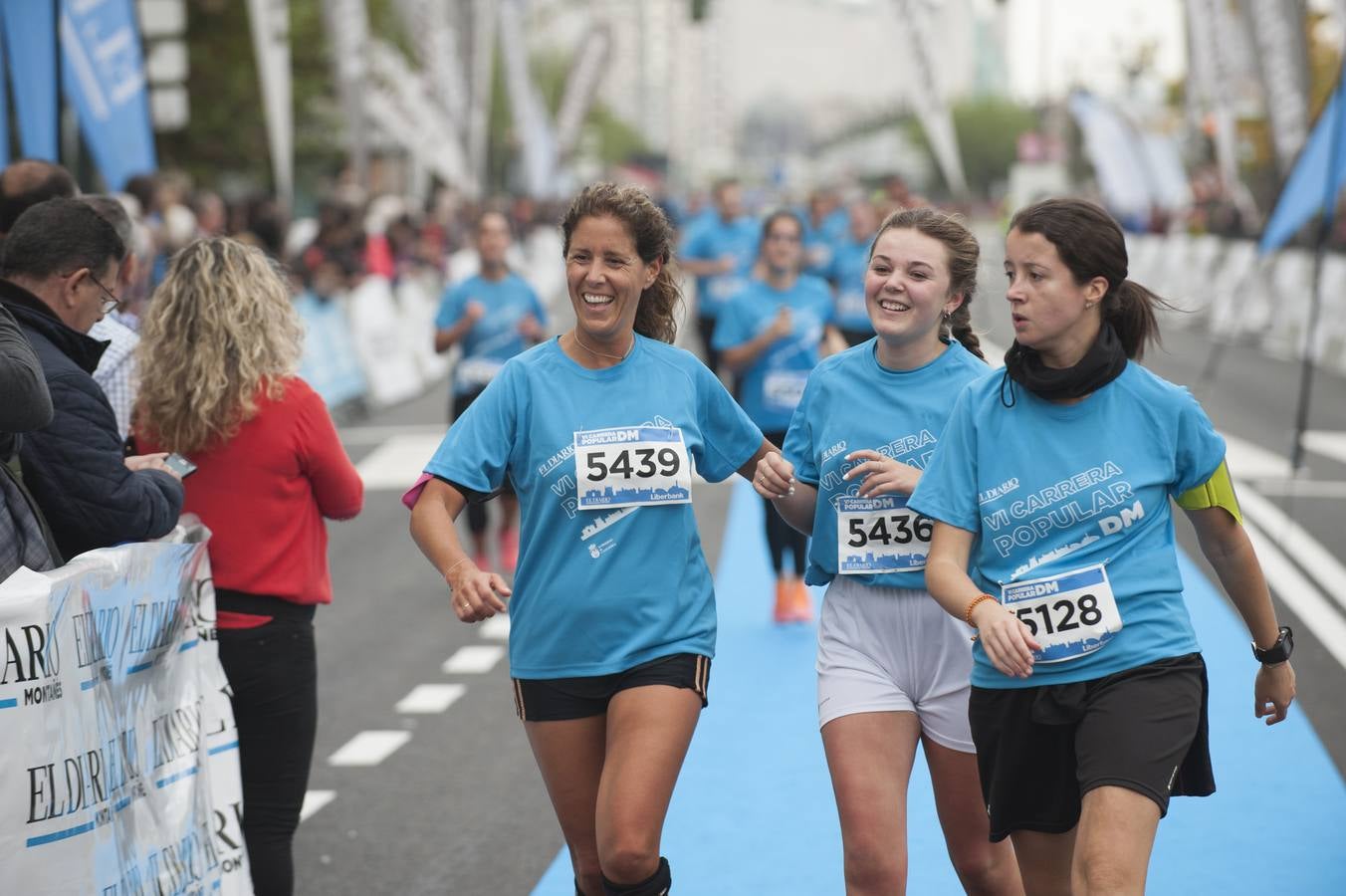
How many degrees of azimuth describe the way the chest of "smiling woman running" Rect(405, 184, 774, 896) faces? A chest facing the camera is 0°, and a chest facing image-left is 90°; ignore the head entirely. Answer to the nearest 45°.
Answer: approximately 0°

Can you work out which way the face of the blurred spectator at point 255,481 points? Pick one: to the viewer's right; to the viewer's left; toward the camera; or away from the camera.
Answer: away from the camera

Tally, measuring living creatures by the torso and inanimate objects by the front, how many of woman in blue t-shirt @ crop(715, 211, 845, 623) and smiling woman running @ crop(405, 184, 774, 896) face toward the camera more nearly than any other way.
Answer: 2

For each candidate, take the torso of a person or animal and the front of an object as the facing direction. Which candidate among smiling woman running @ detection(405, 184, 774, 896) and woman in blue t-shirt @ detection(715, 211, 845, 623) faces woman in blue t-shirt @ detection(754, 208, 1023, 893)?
woman in blue t-shirt @ detection(715, 211, 845, 623)

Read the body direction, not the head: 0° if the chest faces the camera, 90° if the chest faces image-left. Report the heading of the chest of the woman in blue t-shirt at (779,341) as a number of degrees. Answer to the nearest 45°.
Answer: approximately 0°

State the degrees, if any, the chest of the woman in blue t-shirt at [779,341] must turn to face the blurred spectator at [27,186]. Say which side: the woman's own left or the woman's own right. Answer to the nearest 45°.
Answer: approximately 45° to the woman's own right

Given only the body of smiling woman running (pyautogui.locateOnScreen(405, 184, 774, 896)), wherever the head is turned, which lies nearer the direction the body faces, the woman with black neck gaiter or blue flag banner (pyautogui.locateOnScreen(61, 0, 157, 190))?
the woman with black neck gaiter

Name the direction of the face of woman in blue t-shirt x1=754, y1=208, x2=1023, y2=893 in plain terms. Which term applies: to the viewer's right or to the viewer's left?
to the viewer's left

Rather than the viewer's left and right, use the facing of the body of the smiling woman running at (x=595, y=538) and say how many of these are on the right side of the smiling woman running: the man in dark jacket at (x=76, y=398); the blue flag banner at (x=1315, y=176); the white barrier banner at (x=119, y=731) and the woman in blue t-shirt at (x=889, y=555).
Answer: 2

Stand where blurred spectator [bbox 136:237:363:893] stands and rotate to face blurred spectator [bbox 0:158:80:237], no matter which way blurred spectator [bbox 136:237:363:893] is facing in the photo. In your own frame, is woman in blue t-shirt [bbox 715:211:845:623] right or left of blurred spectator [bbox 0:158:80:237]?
right

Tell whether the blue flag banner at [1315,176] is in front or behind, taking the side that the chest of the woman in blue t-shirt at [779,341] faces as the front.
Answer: behind
